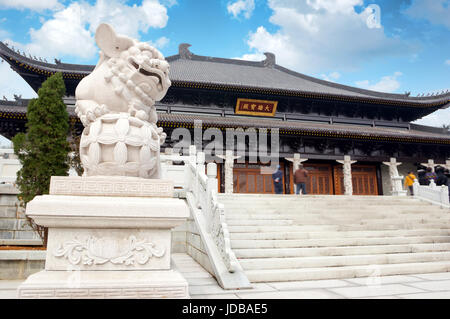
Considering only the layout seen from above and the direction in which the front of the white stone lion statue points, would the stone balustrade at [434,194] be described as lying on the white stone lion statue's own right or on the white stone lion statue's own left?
on the white stone lion statue's own left

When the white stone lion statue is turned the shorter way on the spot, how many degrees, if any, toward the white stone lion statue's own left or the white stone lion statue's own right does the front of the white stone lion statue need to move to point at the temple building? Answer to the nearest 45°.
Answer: approximately 90° to the white stone lion statue's own left

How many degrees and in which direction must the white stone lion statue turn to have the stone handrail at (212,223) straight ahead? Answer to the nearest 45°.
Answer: approximately 90° to its left

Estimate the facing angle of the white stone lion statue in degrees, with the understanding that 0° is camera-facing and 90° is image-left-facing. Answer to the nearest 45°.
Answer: approximately 315°

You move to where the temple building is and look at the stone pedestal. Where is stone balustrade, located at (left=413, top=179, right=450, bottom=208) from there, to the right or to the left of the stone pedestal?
left
